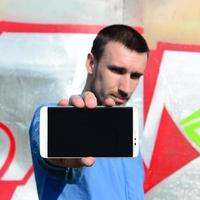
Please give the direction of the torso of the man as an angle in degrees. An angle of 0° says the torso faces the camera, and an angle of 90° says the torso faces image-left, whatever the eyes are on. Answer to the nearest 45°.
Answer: approximately 315°

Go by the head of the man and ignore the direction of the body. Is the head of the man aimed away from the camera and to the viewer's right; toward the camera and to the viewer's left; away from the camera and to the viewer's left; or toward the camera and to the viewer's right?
toward the camera and to the viewer's right
